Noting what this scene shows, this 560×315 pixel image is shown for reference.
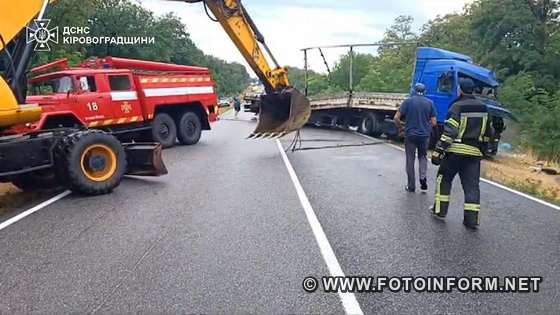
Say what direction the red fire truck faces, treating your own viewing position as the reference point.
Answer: facing the viewer and to the left of the viewer

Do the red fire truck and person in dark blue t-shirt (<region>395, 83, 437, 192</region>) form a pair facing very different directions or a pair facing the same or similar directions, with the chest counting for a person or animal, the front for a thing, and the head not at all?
very different directions

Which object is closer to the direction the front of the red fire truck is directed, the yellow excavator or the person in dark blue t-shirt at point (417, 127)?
the yellow excavator

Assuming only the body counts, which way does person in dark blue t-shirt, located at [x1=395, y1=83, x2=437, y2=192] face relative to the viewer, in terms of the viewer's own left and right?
facing away from the viewer

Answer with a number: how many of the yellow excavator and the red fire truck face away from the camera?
0

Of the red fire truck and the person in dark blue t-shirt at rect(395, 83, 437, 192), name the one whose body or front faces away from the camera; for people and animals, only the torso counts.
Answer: the person in dark blue t-shirt

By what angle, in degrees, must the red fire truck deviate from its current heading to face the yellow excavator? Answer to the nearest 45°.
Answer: approximately 45° to its left

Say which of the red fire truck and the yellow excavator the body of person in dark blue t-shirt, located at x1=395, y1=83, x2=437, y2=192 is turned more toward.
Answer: the red fire truck

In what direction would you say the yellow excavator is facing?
to the viewer's right
